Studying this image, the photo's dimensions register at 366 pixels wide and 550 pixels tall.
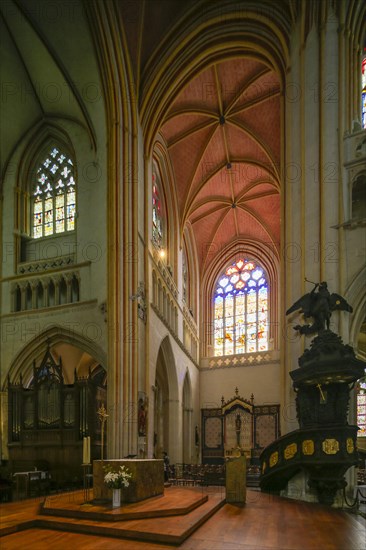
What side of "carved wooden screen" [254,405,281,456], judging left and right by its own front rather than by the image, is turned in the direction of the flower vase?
front

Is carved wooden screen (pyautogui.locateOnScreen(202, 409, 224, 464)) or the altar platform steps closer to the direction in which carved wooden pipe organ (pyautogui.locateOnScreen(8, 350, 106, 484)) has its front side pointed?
the altar platform steps

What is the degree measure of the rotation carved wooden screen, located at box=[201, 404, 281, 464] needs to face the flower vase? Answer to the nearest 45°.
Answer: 0° — it already faces it

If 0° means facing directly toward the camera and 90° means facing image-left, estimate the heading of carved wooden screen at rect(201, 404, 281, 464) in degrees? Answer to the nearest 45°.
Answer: approximately 0°

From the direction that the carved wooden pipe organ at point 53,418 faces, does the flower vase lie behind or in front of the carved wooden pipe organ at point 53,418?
in front

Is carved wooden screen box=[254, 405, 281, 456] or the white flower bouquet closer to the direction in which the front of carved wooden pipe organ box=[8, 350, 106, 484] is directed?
the white flower bouquet
